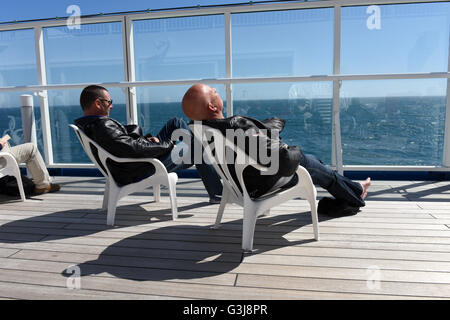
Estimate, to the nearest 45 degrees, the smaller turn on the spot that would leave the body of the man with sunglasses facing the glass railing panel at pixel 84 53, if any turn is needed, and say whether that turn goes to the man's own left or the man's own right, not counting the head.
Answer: approximately 90° to the man's own left

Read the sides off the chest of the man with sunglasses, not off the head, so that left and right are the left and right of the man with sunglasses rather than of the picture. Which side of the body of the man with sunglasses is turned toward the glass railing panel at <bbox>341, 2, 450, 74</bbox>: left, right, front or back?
front

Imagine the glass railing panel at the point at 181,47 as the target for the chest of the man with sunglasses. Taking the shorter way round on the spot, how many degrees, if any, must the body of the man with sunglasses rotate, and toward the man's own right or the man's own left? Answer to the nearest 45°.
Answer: approximately 90° to the man's own left

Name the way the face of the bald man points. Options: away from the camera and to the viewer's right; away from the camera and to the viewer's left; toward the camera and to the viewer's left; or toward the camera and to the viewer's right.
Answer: away from the camera and to the viewer's right

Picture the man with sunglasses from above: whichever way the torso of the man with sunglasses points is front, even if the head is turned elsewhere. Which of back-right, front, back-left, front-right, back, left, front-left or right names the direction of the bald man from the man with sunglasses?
front-right

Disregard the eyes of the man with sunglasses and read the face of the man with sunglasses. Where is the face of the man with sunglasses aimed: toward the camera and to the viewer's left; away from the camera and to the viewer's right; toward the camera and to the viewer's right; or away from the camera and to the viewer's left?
away from the camera and to the viewer's right

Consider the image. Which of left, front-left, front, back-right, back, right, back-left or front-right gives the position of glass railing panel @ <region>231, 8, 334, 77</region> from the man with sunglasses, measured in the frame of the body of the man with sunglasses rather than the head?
front-left

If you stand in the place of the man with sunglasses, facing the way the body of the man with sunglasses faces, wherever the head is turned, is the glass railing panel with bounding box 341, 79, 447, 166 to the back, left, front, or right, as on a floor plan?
front

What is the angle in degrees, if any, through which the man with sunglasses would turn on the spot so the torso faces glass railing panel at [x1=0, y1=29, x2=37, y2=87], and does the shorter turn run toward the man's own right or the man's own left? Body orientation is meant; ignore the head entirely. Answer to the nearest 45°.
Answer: approximately 135° to the man's own left

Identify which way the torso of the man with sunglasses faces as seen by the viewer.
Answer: to the viewer's right
